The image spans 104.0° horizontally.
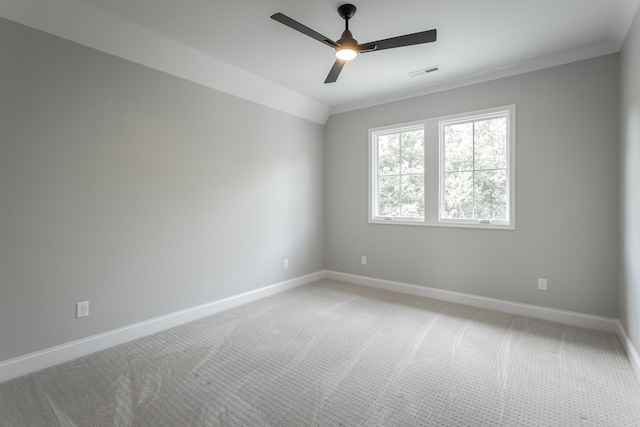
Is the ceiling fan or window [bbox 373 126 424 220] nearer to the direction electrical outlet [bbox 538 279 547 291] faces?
the ceiling fan

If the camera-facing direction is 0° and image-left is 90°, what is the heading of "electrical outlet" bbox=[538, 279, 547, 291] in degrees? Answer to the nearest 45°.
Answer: approximately 0°

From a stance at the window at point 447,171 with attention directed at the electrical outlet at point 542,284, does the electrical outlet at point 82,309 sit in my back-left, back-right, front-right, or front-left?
back-right

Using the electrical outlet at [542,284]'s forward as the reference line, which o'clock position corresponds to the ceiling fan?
The ceiling fan is roughly at 1 o'clock from the electrical outlet.

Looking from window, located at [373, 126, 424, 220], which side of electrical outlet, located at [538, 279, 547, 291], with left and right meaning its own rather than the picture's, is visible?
right

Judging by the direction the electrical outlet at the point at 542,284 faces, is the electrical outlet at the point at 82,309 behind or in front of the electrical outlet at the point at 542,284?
in front

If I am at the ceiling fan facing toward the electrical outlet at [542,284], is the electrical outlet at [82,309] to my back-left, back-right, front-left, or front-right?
back-left
